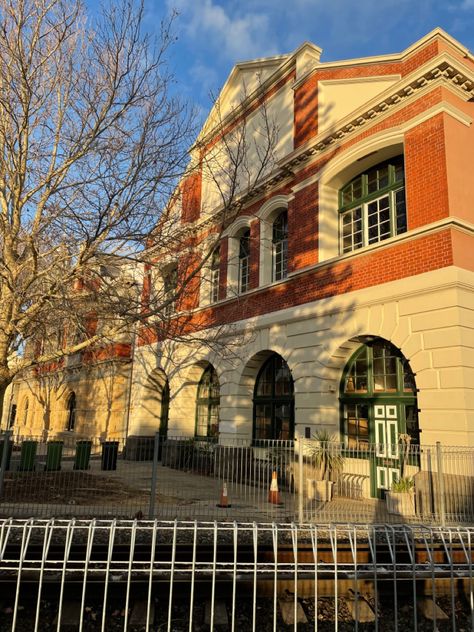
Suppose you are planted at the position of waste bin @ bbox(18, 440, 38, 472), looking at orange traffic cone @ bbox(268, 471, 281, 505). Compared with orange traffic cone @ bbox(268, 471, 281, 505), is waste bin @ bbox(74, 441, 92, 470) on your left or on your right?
left

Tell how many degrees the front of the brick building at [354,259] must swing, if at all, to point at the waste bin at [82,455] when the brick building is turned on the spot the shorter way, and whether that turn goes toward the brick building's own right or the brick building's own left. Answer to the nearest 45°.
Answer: approximately 45° to the brick building's own right

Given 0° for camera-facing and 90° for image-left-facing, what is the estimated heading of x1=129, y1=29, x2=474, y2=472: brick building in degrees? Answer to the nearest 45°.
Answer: approximately 45°

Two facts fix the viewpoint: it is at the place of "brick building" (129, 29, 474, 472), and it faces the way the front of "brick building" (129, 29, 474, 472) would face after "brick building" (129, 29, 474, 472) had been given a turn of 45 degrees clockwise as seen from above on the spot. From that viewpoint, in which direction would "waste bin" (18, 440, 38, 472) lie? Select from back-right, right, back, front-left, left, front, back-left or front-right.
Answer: front
